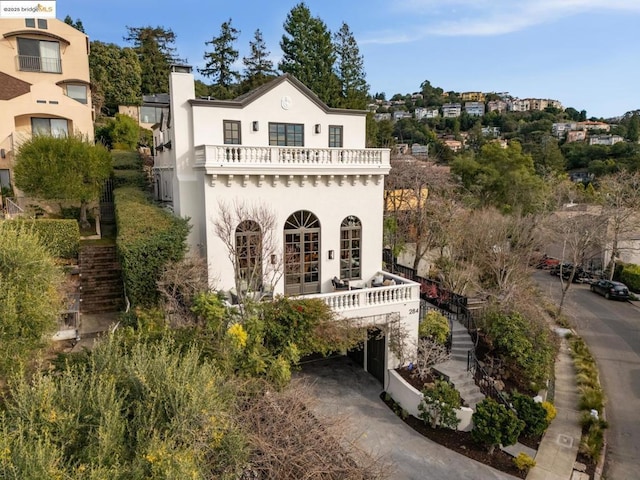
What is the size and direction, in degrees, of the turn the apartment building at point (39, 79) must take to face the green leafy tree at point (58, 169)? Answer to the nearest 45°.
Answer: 0° — it already faces it

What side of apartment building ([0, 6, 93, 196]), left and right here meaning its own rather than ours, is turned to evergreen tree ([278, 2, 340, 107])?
left

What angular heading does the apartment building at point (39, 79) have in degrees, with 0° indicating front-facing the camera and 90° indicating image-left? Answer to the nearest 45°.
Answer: approximately 0°

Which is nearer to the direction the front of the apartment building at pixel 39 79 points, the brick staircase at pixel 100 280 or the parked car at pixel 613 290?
the brick staircase

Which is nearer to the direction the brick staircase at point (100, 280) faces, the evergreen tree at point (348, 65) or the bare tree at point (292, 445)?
the bare tree

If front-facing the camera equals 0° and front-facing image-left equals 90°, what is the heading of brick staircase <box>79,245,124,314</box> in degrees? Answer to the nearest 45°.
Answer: approximately 0°

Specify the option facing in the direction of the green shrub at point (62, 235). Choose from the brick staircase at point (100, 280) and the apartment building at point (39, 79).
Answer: the apartment building

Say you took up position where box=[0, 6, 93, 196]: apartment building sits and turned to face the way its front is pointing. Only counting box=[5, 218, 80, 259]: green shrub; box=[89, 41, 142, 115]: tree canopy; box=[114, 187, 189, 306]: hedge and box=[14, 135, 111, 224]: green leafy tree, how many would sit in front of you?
3

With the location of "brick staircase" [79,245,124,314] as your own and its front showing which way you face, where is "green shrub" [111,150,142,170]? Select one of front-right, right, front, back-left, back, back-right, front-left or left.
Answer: back

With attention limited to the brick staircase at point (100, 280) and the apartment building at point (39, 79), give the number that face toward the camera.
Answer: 2
